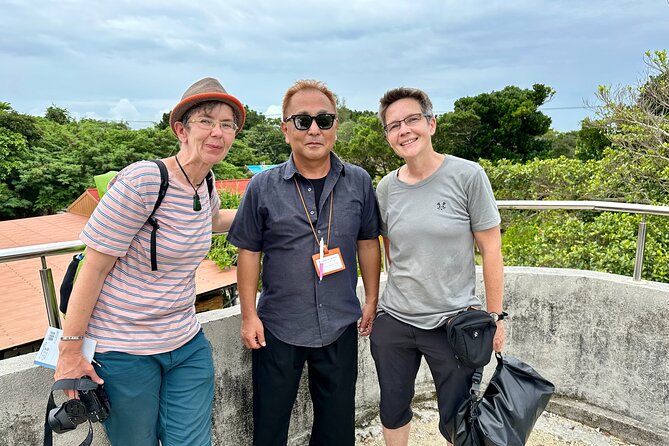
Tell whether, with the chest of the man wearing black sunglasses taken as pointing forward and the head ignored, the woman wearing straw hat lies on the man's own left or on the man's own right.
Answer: on the man's own right

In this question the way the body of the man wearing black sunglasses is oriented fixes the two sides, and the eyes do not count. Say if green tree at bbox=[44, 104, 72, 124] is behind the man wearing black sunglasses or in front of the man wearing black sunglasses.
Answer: behind

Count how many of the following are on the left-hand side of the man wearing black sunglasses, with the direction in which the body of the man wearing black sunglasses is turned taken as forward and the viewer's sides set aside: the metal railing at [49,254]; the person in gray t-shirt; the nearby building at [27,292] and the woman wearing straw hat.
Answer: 1

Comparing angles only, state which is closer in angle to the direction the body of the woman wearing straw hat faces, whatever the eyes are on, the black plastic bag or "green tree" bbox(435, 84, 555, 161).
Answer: the black plastic bag

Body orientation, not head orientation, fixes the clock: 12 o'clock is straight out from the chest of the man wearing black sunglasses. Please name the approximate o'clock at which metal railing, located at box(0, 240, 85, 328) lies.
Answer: The metal railing is roughly at 3 o'clock from the man wearing black sunglasses.

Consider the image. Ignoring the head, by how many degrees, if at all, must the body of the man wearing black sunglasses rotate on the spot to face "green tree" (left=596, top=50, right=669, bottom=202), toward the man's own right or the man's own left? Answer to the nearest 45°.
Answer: approximately 135° to the man's own left

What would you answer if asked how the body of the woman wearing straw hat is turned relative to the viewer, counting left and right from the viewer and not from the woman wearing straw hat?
facing the viewer and to the right of the viewer

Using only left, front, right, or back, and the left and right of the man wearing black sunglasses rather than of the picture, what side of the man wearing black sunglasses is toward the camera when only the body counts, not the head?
front

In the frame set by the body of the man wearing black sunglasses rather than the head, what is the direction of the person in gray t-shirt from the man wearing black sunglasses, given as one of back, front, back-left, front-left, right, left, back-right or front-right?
left

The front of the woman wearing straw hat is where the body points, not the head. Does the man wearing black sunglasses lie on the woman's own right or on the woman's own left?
on the woman's own left

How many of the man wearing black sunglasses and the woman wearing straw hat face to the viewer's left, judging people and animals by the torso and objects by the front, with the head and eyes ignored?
0

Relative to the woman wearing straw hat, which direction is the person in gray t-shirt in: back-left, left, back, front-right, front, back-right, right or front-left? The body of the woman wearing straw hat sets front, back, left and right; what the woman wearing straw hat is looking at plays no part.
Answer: front-left

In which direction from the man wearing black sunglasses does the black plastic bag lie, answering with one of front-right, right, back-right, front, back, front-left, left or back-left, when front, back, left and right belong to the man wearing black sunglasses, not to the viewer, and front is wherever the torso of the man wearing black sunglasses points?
left
